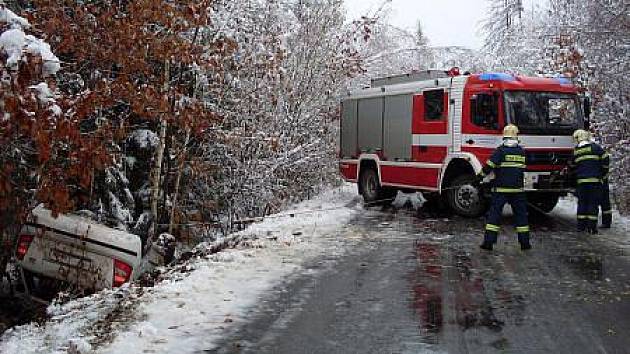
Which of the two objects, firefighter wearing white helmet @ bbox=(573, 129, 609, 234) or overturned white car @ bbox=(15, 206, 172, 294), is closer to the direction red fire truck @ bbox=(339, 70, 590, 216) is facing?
the firefighter wearing white helmet

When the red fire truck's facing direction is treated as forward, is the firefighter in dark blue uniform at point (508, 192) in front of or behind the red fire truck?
in front

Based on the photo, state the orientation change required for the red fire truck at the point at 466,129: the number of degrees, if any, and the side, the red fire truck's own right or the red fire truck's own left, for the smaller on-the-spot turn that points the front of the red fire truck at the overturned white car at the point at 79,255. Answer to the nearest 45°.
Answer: approximately 90° to the red fire truck's own right

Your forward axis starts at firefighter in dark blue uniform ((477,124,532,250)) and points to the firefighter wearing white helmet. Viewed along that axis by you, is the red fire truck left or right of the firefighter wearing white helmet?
left

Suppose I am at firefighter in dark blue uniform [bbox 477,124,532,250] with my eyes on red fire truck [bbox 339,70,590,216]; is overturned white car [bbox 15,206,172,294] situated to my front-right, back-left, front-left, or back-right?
back-left

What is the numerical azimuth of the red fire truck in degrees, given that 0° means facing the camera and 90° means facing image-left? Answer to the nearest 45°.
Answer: approximately 315°

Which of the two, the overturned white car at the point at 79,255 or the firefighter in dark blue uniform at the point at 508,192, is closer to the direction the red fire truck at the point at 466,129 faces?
the firefighter in dark blue uniform

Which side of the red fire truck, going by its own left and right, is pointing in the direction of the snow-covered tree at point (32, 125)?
right

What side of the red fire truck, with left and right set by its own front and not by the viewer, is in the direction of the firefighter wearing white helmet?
front
